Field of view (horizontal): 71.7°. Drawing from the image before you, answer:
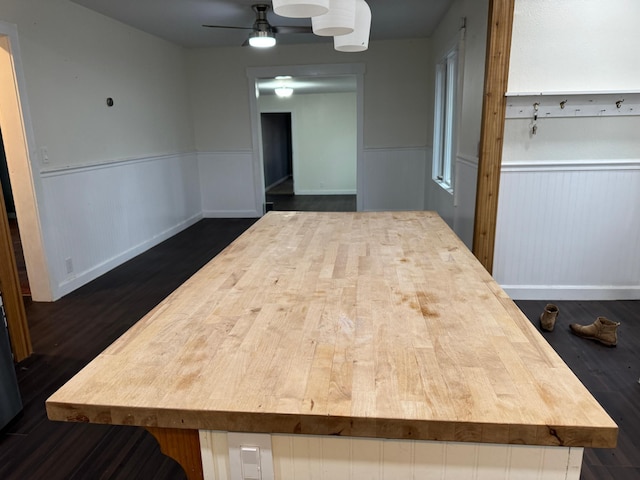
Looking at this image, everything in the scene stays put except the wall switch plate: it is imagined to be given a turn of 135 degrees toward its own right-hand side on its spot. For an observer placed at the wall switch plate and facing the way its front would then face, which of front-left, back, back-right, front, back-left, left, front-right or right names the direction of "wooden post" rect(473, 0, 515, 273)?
right

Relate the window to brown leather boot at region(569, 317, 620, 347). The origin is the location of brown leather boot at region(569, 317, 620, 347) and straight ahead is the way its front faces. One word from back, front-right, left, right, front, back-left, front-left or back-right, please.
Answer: front-right

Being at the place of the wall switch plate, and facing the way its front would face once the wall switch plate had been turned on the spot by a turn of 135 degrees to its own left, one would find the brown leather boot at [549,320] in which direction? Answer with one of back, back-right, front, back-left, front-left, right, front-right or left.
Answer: front

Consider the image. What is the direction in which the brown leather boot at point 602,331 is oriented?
to the viewer's left

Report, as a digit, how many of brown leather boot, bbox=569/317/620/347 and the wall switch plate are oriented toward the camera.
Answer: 1

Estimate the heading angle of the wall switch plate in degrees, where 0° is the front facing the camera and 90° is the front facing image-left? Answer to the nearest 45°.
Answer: approximately 0°

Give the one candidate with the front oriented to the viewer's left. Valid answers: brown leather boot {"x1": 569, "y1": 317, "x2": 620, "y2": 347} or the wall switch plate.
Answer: the brown leather boot

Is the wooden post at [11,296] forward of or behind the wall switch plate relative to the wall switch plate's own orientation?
behind

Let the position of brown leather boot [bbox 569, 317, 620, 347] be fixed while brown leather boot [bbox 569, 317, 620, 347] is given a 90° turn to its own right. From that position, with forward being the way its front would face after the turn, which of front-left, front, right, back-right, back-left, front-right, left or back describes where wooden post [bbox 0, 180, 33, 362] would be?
back-left

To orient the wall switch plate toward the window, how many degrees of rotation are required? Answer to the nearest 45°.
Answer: approximately 135° to its left

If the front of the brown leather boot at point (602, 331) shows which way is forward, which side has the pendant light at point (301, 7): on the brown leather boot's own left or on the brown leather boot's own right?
on the brown leather boot's own left
